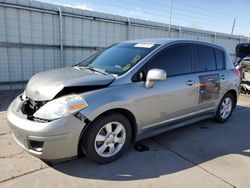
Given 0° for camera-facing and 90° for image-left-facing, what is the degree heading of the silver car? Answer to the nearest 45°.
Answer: approximately 45°
